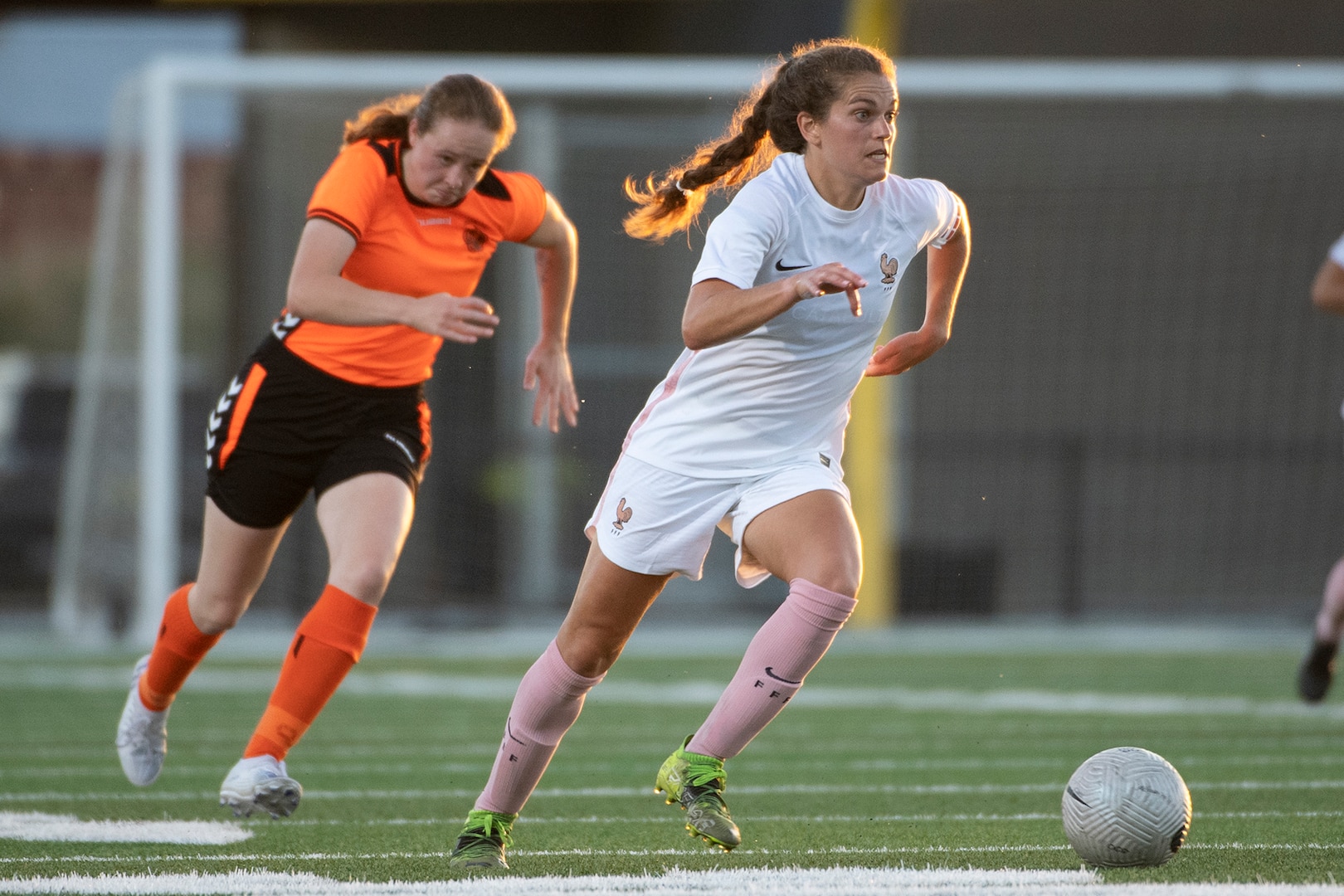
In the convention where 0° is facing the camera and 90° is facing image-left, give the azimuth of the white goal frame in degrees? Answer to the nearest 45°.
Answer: approximately 0°

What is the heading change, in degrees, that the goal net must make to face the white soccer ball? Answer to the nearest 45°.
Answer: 0° — it already faces it

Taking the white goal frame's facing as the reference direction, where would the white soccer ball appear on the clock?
The white soccer ball is roughly at 11 o'clock from the white goal frame.

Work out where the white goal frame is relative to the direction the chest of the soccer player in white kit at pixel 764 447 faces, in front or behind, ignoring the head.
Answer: behind

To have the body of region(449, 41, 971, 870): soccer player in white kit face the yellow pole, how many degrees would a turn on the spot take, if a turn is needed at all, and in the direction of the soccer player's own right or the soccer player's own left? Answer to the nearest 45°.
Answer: approximately 135° to the soccer player's own left

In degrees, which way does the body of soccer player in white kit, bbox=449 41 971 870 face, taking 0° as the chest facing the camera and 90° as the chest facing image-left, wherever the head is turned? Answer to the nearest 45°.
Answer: approximately 315°
